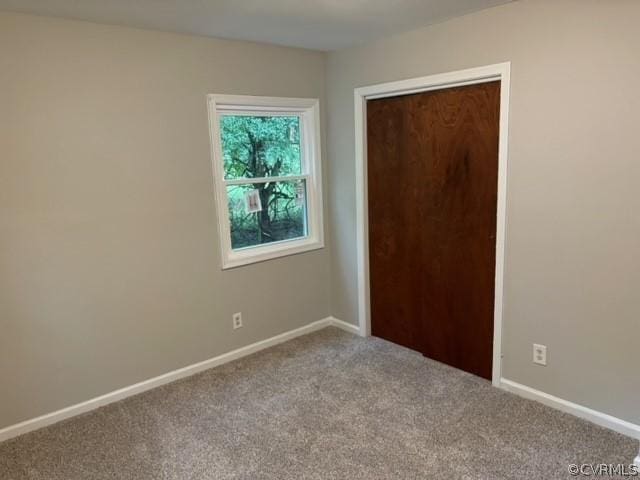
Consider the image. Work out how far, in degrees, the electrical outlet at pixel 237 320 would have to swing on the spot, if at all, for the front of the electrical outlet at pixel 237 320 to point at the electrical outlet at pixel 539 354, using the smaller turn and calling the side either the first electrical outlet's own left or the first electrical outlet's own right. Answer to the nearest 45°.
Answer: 0° — it already faces it

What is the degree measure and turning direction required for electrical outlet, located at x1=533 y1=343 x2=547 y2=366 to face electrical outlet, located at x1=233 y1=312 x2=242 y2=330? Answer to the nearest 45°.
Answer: approximately 45° to its right

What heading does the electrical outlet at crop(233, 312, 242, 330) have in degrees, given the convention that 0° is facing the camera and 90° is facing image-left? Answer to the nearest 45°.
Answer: approximately 315°

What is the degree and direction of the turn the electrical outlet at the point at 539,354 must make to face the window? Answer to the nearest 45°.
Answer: approximately 45° to its right

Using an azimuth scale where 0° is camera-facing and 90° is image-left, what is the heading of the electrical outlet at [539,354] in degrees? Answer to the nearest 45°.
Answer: approximately 45°
